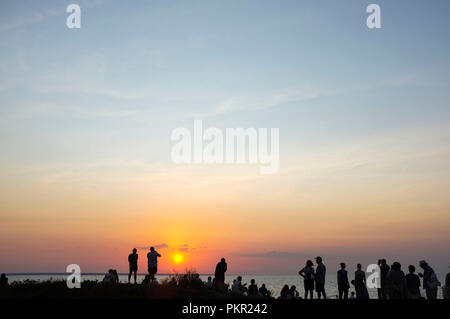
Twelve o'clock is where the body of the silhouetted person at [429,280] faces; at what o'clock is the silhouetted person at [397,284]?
the silhouetted person at [397,284] is roughly at 11 o'clock from the silhouetted person at [429,280].

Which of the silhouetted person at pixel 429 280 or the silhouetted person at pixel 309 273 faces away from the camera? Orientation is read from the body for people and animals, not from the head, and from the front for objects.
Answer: the silhouetted person at pixel 309 273

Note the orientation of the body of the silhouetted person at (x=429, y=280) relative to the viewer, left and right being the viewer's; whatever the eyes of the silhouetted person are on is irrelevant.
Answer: facing to the left of the viewer

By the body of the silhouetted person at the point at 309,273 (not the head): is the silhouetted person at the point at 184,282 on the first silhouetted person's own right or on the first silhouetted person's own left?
on the first silhouetted person's own left

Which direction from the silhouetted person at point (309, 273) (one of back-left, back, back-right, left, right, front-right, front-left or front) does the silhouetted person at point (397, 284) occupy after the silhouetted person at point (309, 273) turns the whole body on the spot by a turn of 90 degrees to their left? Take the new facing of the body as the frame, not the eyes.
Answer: back-left
